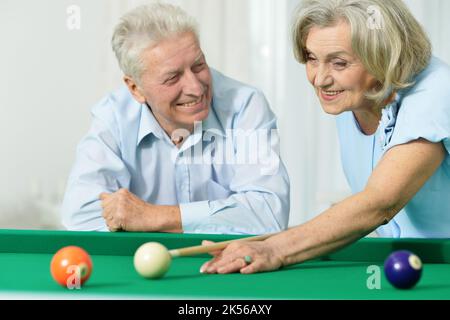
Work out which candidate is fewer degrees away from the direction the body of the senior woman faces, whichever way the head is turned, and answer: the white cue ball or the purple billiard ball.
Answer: the white cue ball

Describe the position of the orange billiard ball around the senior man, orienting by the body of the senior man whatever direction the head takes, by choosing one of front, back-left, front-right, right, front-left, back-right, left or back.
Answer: front

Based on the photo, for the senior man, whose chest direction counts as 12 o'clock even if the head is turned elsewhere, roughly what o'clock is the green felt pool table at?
The green felt pool table is roughly at 12 o'clock from the senior man.

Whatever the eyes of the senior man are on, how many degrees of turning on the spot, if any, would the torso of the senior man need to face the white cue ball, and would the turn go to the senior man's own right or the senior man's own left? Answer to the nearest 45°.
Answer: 0° — they already face it

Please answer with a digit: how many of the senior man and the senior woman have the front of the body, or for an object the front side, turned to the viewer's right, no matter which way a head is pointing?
0

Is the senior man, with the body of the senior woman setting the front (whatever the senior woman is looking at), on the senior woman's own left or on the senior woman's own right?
on the senior woman's own right

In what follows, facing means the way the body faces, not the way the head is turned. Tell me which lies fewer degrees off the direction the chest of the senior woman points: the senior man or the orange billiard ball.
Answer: the orange billiard ball

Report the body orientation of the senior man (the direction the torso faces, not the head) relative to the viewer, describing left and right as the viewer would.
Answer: facing the viewer

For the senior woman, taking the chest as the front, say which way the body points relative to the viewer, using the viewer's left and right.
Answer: facing the viewer and to the left of the viewer

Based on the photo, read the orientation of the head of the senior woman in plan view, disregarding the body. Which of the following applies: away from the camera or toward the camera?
toward the camera

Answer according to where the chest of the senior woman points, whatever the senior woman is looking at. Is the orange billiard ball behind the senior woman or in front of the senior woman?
in front

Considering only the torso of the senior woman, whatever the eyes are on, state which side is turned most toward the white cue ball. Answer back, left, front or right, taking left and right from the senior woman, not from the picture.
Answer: front

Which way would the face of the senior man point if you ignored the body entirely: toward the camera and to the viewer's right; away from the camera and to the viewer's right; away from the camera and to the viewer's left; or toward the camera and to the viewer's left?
toward the camera and to the viewer's right
